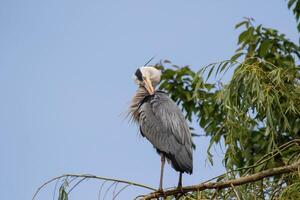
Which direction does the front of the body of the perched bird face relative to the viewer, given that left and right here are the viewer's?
facing to the left of the viewer
